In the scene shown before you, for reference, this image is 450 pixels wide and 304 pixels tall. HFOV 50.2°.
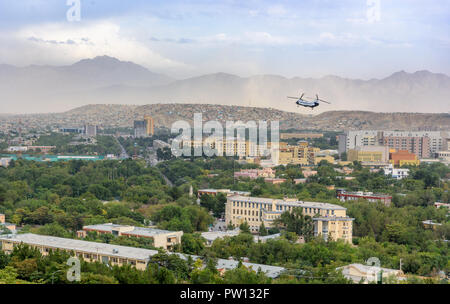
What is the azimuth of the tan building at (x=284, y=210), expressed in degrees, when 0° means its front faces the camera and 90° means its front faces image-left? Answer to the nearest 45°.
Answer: approximately 45°

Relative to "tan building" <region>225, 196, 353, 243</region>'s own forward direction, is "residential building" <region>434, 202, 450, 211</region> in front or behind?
behind

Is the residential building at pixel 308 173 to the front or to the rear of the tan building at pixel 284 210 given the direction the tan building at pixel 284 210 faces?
to the rear

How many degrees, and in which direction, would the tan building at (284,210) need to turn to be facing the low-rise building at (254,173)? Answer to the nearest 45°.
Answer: approximately 135° to its right

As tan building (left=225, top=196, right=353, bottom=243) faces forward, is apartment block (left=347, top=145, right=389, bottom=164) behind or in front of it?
behind

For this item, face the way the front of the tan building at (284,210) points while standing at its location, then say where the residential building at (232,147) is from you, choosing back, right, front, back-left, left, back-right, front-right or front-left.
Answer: back-right

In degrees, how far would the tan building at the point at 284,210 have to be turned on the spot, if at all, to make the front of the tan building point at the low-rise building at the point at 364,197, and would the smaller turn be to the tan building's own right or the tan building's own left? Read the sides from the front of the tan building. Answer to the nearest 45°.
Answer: approximately 180°

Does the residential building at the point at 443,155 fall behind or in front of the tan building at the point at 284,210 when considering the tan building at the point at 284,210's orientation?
behind
